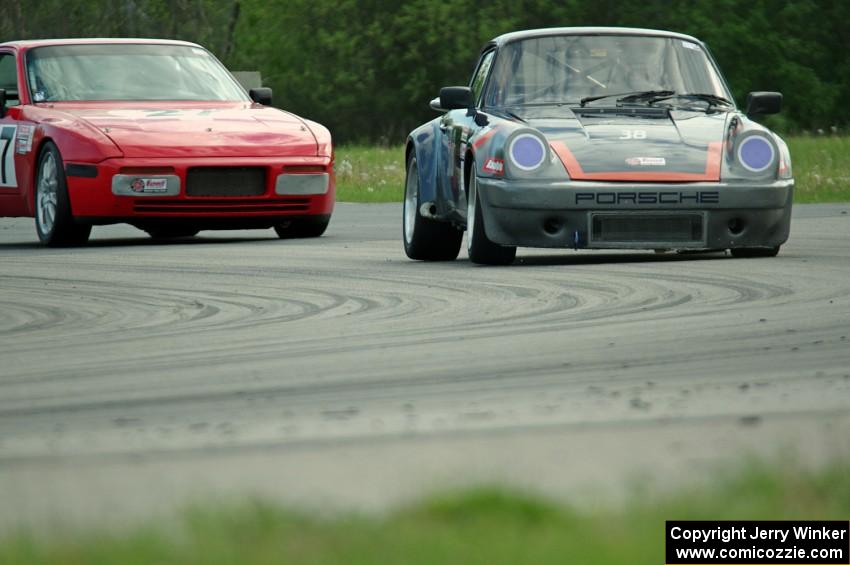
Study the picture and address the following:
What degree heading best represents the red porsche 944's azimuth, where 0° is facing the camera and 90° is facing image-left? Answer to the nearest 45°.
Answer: approximately 315°

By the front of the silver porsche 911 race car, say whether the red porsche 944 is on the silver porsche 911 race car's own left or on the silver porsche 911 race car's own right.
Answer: on the silver porsche 911 race car's own right
